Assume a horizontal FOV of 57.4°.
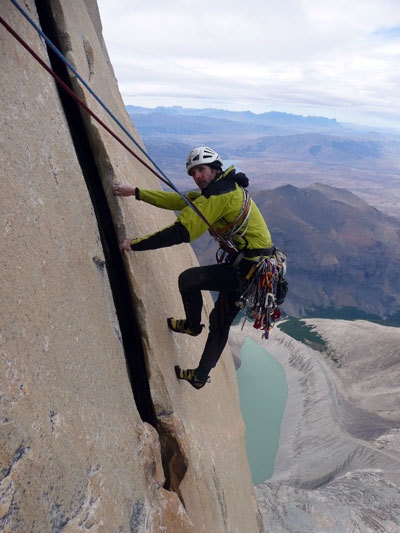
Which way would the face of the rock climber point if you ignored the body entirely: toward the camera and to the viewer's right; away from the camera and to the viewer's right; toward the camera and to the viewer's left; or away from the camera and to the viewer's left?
toward the camera and to the viewer's left

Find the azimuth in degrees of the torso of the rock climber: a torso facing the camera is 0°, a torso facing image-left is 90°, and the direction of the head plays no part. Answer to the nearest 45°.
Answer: approximately 90°
